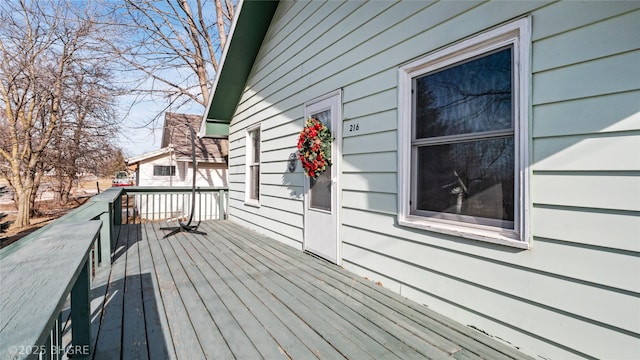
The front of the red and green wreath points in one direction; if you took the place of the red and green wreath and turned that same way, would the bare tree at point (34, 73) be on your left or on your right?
on your right

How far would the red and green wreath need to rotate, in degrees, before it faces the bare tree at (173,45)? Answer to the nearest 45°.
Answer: approximately 90° to its right

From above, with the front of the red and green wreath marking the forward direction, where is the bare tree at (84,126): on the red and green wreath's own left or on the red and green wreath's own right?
on the red and green wreath's own right

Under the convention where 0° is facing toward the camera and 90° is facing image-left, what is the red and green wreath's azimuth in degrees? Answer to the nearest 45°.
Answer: approximately 45°
